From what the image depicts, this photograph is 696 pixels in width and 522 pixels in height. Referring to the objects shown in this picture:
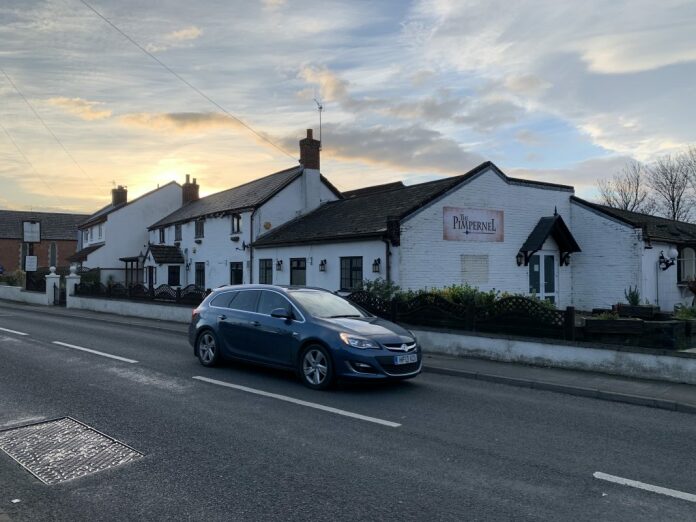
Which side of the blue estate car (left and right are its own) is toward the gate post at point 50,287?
back

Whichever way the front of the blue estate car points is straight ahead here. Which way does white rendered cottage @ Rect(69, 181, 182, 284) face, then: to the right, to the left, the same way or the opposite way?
to the right

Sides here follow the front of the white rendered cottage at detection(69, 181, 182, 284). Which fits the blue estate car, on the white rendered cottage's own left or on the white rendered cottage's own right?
on the white rendered cottage's own left

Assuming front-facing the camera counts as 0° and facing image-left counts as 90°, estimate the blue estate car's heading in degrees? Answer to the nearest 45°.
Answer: approximately 315°

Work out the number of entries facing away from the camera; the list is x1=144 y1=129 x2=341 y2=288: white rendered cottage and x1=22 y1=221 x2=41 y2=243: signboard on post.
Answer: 0

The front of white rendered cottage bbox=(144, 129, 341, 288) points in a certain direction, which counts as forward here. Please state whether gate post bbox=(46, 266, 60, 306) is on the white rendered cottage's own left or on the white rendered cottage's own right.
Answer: on the white rendered cottage's own right

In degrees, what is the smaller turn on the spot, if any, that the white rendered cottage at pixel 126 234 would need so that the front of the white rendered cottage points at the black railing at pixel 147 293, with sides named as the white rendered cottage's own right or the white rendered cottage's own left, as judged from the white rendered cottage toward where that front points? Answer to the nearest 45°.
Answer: approximately 45° to the white rendered cottage's own left

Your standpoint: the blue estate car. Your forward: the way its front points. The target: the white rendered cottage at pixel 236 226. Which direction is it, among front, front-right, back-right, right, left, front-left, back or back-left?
back-left

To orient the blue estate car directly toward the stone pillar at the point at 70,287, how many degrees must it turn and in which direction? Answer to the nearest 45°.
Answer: approximately 180°

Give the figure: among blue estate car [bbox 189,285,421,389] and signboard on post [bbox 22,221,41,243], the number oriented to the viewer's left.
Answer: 0

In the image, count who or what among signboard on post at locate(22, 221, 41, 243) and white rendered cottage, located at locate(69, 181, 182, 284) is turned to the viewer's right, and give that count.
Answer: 0

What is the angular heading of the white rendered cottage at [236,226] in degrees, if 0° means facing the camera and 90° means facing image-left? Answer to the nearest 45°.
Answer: approximately 45°

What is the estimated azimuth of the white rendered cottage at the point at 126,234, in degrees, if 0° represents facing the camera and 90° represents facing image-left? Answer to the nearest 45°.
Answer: approximately 45°
